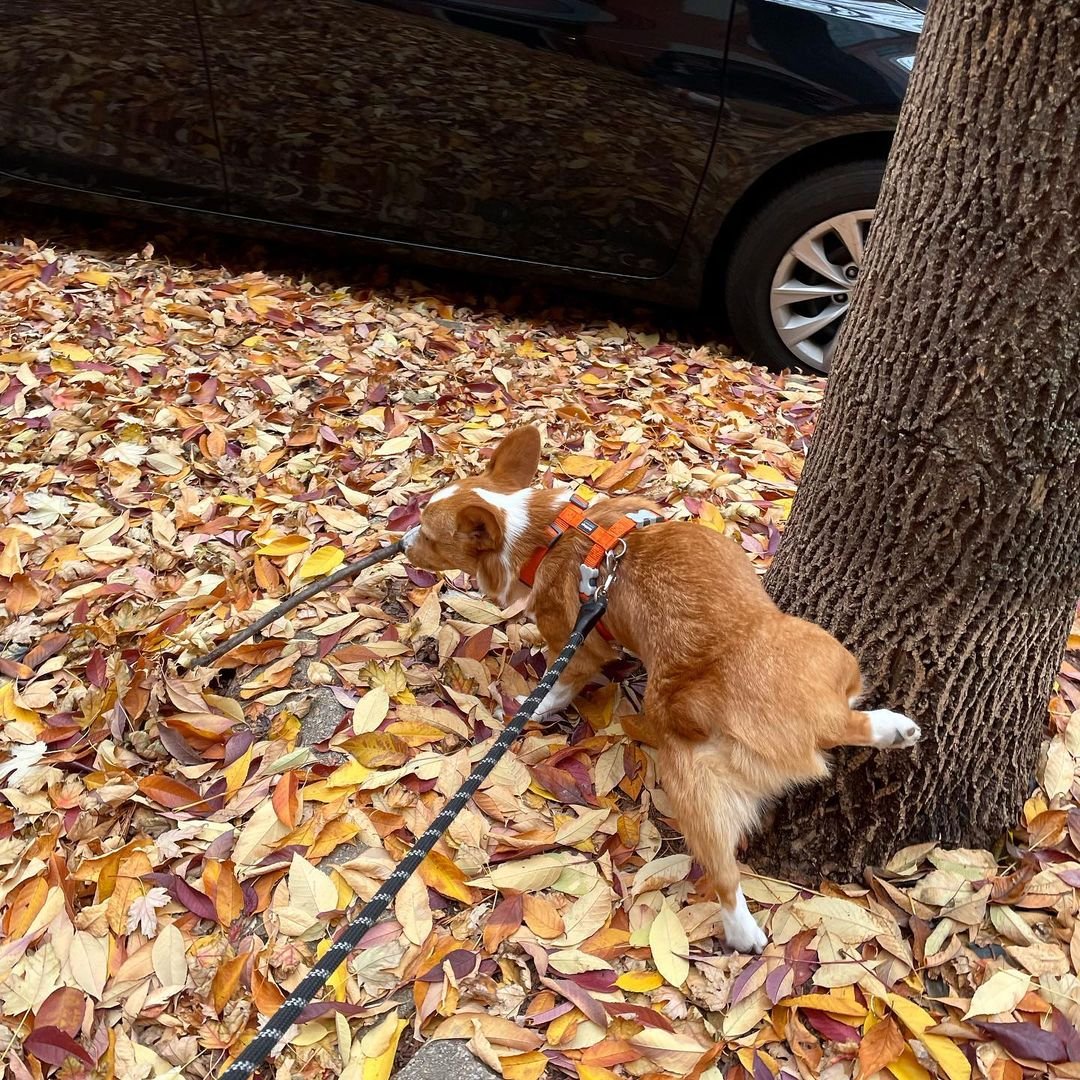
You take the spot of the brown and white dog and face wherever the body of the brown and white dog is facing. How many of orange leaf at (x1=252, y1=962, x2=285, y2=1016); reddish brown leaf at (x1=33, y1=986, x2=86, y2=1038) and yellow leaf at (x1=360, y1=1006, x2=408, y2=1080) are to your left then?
3

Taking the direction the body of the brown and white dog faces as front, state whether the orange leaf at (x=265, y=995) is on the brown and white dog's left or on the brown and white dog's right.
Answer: on the brown and white dog's left

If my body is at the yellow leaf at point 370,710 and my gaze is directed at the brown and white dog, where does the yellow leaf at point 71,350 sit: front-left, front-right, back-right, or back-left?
back-left

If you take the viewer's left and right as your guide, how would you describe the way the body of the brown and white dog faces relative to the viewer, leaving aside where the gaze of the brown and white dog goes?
facing away from the viewer and to the left of the viewer

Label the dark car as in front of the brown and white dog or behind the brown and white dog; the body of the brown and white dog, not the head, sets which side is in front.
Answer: in front

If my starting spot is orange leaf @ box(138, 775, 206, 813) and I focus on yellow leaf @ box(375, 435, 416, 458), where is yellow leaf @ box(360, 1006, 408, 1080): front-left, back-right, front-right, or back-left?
back-right

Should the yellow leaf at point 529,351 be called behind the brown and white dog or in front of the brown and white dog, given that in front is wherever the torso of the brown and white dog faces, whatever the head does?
in front
